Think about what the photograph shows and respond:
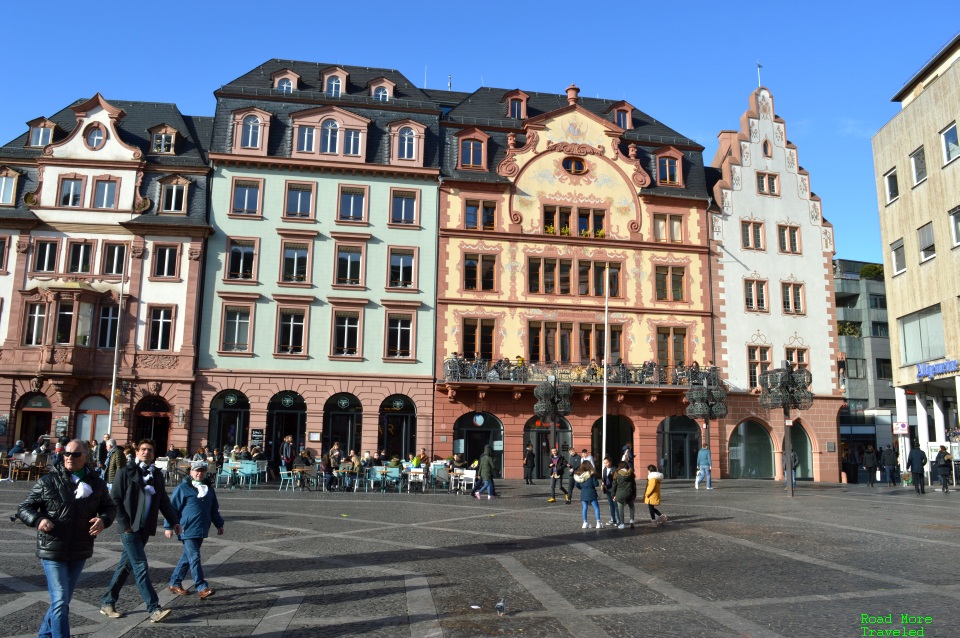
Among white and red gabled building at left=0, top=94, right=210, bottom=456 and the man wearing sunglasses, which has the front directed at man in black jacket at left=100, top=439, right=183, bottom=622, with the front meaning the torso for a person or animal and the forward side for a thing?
the white and red gabled building

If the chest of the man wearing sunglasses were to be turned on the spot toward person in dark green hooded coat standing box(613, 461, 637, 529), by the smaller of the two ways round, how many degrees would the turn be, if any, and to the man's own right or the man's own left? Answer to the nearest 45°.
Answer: approximately 135° to the man's own left

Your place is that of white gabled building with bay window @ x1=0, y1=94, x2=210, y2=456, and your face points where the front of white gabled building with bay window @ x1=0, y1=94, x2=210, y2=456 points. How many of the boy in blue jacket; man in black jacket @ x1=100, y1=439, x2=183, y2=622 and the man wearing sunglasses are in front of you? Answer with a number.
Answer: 3

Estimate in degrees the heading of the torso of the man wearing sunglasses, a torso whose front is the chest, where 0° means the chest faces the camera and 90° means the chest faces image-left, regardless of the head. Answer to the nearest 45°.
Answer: approximately 0°

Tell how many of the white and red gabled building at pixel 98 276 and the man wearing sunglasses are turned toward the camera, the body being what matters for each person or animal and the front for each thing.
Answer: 2

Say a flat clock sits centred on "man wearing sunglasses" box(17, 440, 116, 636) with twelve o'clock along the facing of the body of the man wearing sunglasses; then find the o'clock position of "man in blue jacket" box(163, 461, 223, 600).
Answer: The man in blue jacket is roughly at 7 o'clock from the man wearing sunglasses.

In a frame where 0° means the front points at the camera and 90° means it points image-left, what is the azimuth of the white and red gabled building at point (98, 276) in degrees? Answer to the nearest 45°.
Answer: approximately 0°
